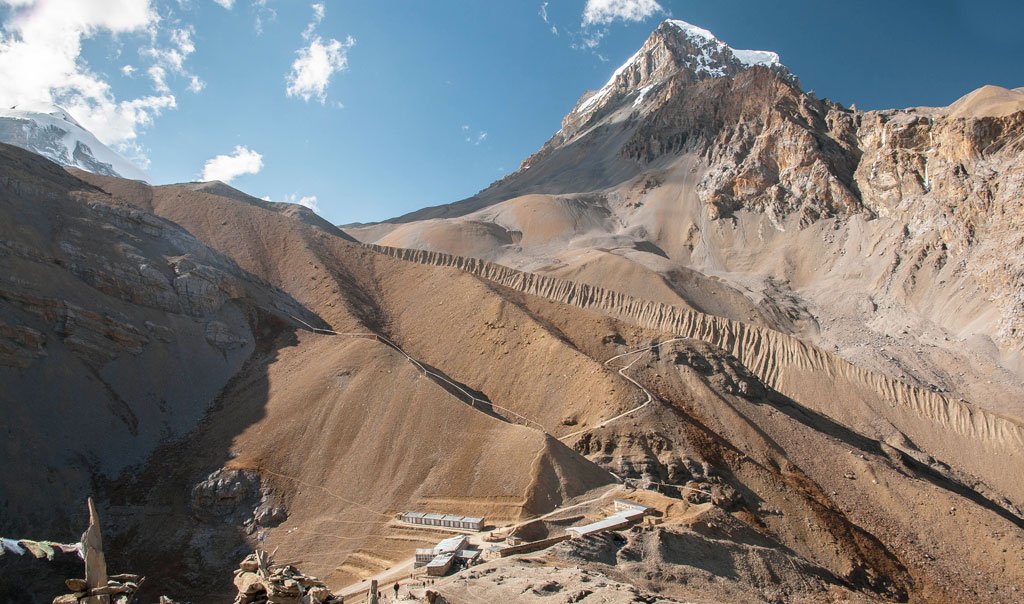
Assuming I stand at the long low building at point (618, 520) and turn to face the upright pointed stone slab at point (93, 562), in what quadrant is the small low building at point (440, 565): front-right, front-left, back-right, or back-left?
front-right

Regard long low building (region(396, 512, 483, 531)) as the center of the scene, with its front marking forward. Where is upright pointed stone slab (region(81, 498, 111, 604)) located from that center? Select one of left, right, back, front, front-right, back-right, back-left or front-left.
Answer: front

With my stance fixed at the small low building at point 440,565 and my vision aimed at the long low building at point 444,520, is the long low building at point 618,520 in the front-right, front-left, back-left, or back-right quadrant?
front-right

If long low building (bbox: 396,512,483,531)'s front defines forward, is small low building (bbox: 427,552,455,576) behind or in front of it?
in front

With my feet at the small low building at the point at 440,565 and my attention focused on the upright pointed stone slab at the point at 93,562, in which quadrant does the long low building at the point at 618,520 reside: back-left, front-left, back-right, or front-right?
back-left

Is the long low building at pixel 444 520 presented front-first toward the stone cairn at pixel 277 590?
yes

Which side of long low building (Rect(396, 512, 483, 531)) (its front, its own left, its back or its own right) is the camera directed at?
front

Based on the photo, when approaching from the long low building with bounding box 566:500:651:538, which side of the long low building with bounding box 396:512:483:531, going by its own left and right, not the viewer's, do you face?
left

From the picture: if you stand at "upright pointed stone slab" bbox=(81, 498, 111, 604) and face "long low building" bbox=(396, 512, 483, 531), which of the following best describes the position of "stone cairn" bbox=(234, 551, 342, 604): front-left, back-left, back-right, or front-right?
front-right

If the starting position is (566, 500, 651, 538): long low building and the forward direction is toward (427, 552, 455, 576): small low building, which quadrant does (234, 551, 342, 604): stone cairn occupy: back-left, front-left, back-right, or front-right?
front-left

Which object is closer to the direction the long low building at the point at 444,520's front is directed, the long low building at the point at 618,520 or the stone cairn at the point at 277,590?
the stone cairn

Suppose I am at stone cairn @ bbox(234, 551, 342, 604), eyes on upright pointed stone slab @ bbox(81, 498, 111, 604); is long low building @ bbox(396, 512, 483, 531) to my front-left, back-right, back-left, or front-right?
back-right

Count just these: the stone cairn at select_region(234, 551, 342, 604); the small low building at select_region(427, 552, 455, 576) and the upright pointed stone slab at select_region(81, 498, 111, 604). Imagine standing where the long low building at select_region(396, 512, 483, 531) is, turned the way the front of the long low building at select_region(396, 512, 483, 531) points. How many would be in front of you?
3
